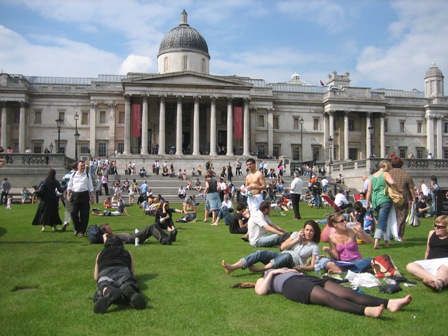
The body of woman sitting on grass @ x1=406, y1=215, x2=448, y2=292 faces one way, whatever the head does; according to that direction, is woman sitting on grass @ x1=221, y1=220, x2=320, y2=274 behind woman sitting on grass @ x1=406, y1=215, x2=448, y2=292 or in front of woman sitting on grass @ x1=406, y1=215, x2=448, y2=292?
in front

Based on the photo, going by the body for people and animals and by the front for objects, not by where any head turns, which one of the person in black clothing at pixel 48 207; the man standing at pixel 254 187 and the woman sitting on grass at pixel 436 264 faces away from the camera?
the person in black clothing

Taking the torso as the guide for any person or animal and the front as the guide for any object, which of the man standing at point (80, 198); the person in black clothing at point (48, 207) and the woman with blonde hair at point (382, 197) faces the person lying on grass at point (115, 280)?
the man standing

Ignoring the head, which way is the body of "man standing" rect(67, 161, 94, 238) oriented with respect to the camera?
toward the camera

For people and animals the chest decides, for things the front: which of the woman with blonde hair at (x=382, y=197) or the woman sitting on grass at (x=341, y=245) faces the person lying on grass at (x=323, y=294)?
the woman sitting on grass

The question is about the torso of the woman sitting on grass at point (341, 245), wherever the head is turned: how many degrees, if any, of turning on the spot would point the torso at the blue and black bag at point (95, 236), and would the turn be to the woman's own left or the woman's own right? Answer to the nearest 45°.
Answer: approximately 90° to the woman's own right

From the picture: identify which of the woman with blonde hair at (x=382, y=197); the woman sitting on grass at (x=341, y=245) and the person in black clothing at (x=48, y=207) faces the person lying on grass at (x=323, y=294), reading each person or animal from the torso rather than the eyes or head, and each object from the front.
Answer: the woman sitting on grass

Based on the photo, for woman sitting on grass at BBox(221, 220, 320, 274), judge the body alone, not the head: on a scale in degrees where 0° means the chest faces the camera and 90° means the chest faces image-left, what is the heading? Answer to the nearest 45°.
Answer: approximately 45°

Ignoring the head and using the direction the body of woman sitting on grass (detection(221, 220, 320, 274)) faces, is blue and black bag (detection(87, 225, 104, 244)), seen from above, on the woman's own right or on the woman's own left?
on the woman's own right

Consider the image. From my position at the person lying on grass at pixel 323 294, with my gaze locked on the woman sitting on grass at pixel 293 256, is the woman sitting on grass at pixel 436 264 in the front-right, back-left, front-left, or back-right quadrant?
front-right

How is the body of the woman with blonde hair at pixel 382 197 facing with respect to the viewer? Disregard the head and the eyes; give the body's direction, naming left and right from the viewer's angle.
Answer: facing away from the viewer and to the right of the viewer

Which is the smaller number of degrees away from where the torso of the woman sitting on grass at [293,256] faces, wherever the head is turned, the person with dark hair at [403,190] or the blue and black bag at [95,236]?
the blue and black bag
